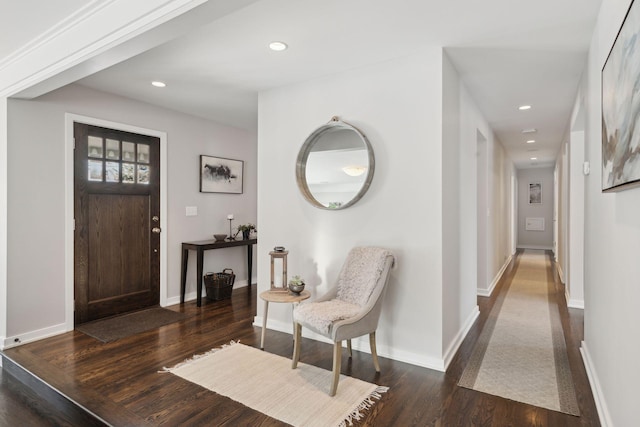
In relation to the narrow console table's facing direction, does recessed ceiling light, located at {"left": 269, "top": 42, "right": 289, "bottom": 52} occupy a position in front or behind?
in front

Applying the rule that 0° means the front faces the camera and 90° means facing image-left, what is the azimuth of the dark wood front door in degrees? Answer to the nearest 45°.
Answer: approximately 315°

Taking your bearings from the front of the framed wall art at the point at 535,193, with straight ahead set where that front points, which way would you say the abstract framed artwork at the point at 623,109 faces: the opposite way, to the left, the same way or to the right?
to the right

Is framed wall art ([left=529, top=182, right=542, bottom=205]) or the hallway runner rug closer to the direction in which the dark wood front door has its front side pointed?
the hallway runner rug

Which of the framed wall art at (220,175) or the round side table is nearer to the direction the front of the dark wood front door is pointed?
the round side table

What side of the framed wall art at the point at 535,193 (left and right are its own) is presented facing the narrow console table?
front

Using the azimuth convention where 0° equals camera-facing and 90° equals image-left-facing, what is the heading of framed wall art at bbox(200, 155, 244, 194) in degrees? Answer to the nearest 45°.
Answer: approximately 315°

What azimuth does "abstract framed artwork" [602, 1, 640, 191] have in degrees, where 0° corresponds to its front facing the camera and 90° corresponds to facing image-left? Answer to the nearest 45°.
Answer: approximately 90°

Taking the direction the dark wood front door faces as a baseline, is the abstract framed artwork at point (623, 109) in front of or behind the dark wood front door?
in front

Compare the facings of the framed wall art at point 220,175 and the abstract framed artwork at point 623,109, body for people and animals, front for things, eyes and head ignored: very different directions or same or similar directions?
very different directions

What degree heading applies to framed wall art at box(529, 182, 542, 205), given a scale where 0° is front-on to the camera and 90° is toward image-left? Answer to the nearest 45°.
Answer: approximately 0°

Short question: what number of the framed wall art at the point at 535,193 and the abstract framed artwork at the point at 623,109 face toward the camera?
1
